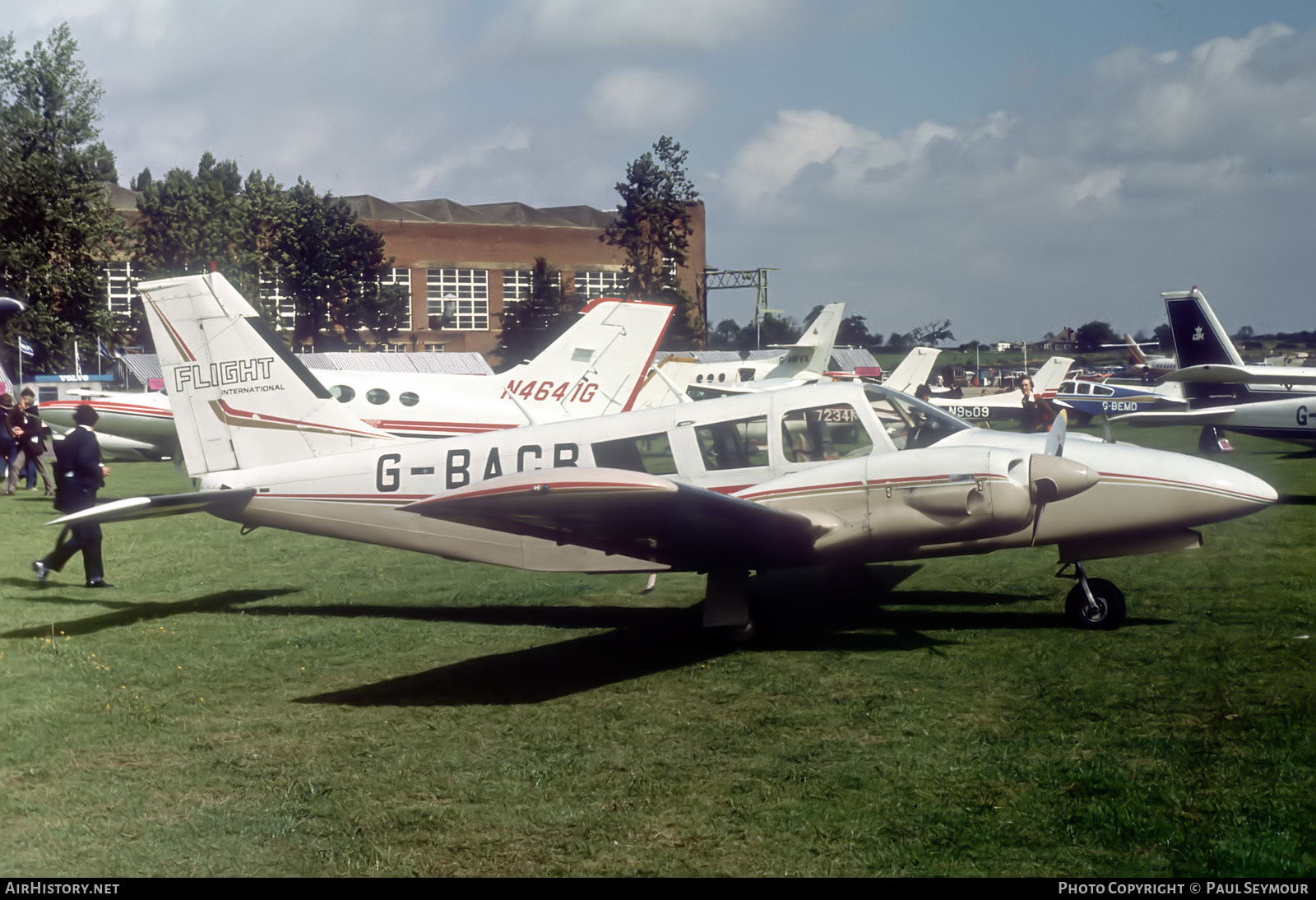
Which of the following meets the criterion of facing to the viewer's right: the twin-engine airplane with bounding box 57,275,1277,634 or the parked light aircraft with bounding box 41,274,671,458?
the twin-engine airplane

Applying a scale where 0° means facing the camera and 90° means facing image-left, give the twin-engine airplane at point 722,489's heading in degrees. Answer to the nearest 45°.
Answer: approximately 270°

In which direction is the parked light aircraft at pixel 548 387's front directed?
to the viewer's left

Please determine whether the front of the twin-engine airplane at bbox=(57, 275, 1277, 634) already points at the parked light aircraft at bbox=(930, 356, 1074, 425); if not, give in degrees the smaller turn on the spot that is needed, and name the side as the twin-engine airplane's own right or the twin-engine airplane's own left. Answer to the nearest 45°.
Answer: approximately 90° to the twin-engine airplane's own left

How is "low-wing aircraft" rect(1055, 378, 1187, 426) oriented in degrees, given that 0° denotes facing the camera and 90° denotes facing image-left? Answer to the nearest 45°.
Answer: approximately 90°

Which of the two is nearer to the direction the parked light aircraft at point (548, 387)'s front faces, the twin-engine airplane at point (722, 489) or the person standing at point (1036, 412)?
the twin-engine airplane

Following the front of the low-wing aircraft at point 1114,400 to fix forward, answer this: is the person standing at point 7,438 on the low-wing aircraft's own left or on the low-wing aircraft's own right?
on the low-wing aircraft's own left

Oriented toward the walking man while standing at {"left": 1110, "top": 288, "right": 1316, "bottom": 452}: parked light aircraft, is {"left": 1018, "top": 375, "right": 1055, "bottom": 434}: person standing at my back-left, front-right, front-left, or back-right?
front-left
